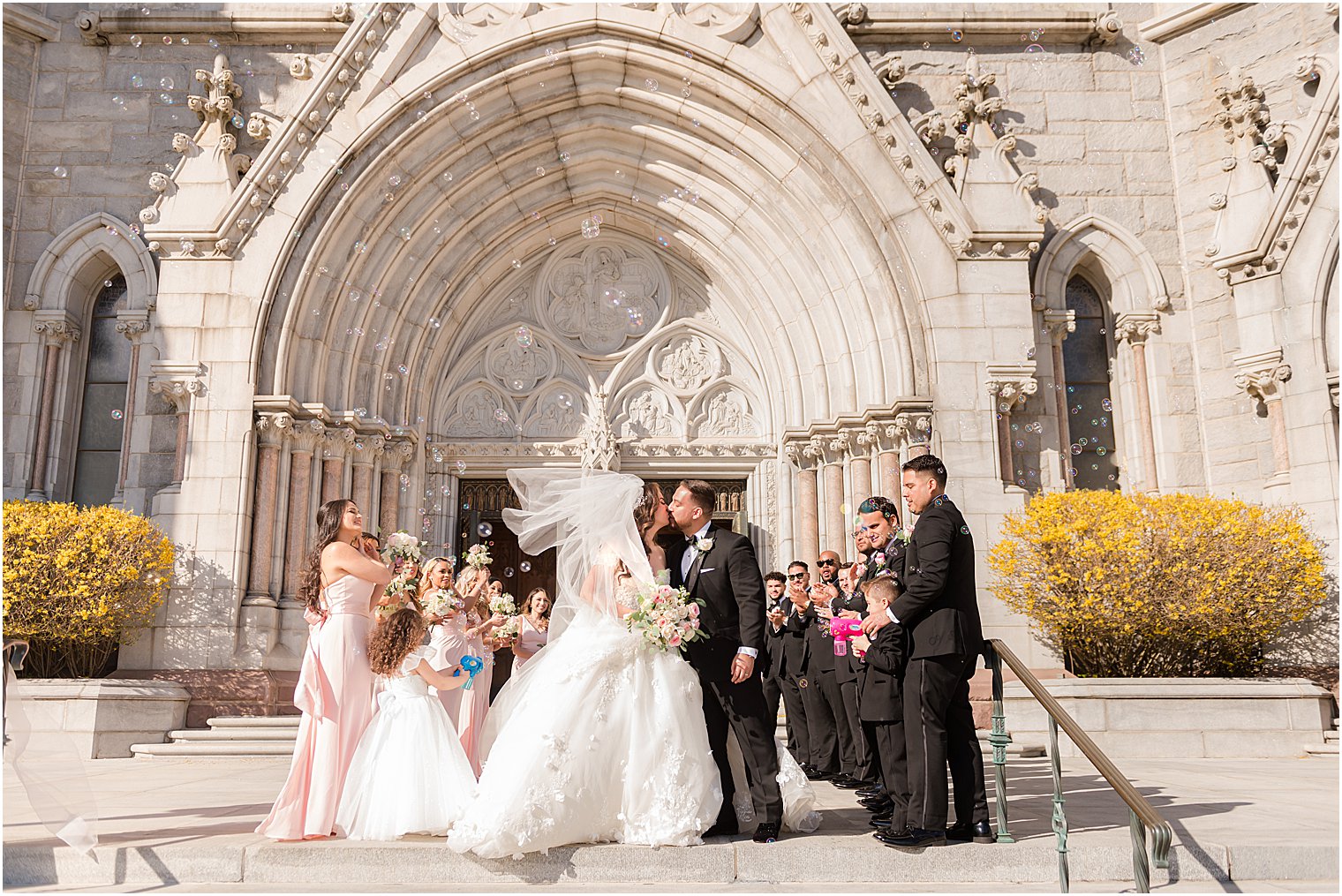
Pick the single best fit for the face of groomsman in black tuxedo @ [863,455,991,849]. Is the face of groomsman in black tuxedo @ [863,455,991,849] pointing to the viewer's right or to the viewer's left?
to the viewer's left

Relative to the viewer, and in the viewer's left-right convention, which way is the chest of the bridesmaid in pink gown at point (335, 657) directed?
facing to the right of the viewer

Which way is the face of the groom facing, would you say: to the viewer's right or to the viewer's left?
to the viewer's left

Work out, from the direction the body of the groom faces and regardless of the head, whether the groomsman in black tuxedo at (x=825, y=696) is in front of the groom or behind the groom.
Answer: behind

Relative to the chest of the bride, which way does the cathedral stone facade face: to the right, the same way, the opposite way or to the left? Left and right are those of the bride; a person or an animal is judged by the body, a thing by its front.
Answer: to the right

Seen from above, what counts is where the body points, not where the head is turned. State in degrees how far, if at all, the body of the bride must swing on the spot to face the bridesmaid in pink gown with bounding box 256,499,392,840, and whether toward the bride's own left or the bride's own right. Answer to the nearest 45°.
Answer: approximately 180°

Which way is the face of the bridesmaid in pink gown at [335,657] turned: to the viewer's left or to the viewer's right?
to the viewer's right
